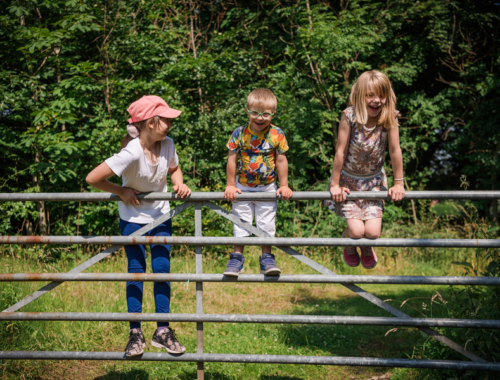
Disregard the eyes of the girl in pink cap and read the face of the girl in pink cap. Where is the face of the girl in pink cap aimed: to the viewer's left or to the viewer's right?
to the viewer's right

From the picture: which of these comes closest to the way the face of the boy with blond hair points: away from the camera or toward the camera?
toward the camera

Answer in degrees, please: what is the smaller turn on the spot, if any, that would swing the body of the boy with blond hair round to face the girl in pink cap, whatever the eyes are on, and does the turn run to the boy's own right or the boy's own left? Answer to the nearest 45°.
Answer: approximately 45° to the boy's own right

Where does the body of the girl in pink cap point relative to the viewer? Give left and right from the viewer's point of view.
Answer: facing the viewer and to the right of the viewer

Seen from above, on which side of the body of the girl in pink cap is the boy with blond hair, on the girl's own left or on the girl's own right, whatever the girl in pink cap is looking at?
on the girl's own left

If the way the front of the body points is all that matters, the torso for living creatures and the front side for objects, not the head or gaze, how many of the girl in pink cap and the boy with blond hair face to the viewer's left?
0

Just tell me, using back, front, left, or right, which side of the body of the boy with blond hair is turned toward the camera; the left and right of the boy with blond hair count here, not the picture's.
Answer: front
